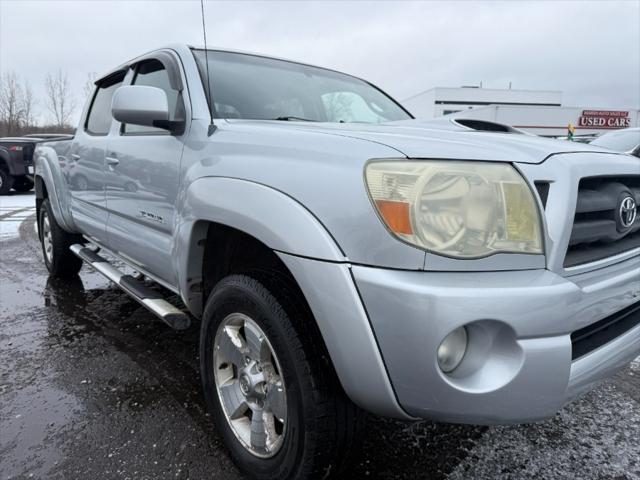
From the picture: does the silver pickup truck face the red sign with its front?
no

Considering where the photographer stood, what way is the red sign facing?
facing the viewer

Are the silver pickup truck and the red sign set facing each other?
no

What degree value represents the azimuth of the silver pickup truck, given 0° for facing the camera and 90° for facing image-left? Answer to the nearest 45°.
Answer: approximately 315°

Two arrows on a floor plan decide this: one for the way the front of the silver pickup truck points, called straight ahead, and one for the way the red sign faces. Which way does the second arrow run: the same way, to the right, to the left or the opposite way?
to the right

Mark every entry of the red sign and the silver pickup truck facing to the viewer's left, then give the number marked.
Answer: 0

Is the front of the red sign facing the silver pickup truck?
yes
